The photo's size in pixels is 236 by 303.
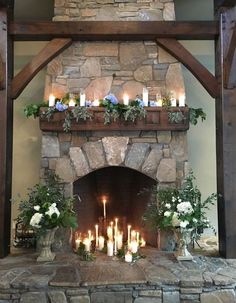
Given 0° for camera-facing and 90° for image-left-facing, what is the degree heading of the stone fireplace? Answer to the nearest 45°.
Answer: approximately 0°

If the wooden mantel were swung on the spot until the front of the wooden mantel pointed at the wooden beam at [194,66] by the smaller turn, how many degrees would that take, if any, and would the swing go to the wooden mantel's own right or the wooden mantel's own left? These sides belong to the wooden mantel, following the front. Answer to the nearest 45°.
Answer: approximately 90° to the wooden mantel's own left

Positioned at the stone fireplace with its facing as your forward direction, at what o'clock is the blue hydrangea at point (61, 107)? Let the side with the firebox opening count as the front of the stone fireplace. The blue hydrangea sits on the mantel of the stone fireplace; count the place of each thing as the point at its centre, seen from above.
The blue hydrangea is roughly at 2 o'clock from the stone fireplace.
